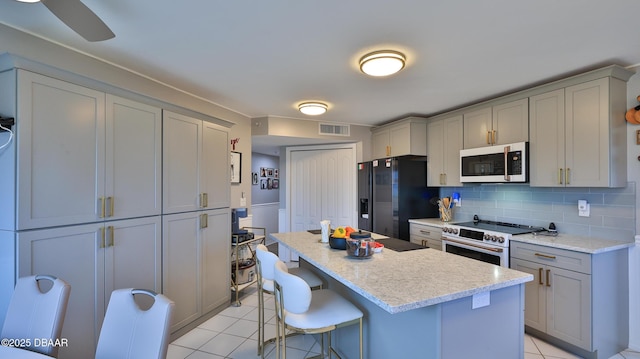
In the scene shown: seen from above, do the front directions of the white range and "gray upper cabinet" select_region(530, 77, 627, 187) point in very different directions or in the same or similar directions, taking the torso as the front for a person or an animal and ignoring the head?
same or similar directions

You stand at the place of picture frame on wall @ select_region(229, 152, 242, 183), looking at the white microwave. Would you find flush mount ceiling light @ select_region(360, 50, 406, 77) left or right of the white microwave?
right

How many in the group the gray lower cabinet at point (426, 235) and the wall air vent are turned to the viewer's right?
0

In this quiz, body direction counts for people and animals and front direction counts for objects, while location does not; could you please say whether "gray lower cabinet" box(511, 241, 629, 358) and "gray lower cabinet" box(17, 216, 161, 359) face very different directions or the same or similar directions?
very different directions

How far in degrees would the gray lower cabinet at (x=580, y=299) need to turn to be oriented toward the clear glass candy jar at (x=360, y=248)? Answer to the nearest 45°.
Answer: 0° — it already faces it

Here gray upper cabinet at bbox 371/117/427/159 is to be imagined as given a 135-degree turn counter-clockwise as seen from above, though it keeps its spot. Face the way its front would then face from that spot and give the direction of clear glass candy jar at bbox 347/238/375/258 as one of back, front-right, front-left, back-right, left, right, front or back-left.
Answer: right

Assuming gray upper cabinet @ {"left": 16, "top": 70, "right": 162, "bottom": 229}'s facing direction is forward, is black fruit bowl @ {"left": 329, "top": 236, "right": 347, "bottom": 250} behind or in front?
in front

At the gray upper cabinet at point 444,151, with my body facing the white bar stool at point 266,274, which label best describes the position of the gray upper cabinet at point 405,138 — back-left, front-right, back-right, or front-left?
front-right

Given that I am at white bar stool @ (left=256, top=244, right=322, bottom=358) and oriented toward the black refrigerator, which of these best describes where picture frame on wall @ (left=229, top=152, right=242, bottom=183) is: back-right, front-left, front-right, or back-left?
front-left

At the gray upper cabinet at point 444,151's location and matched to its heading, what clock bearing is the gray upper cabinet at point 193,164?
the gray upper cabinet at point 193,164 is roughly at 12 o'clock from the gray upper cabinet at point 444,151.

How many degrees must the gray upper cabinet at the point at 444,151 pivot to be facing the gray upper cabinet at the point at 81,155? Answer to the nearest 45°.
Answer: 0° — it already faces it

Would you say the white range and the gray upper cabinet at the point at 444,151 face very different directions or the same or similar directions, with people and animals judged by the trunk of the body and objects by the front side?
same or similar directions

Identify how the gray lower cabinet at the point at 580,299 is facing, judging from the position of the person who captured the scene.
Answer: facing the viewer and to the left of the viewer

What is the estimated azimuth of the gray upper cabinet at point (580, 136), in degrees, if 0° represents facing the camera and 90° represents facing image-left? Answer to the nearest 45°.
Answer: approximately 45°

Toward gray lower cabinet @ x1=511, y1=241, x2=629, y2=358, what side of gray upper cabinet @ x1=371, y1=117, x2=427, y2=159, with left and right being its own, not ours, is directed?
left

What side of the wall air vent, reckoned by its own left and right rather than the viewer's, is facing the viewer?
front

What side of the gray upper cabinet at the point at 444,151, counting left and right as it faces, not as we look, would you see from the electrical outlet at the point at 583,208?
left

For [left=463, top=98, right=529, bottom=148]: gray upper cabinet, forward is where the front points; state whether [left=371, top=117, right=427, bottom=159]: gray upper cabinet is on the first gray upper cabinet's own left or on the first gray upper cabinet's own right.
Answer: on the first gray upper cabinet's own right

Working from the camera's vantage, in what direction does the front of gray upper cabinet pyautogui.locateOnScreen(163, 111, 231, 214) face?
facing the viewer and to the right of the viewer
